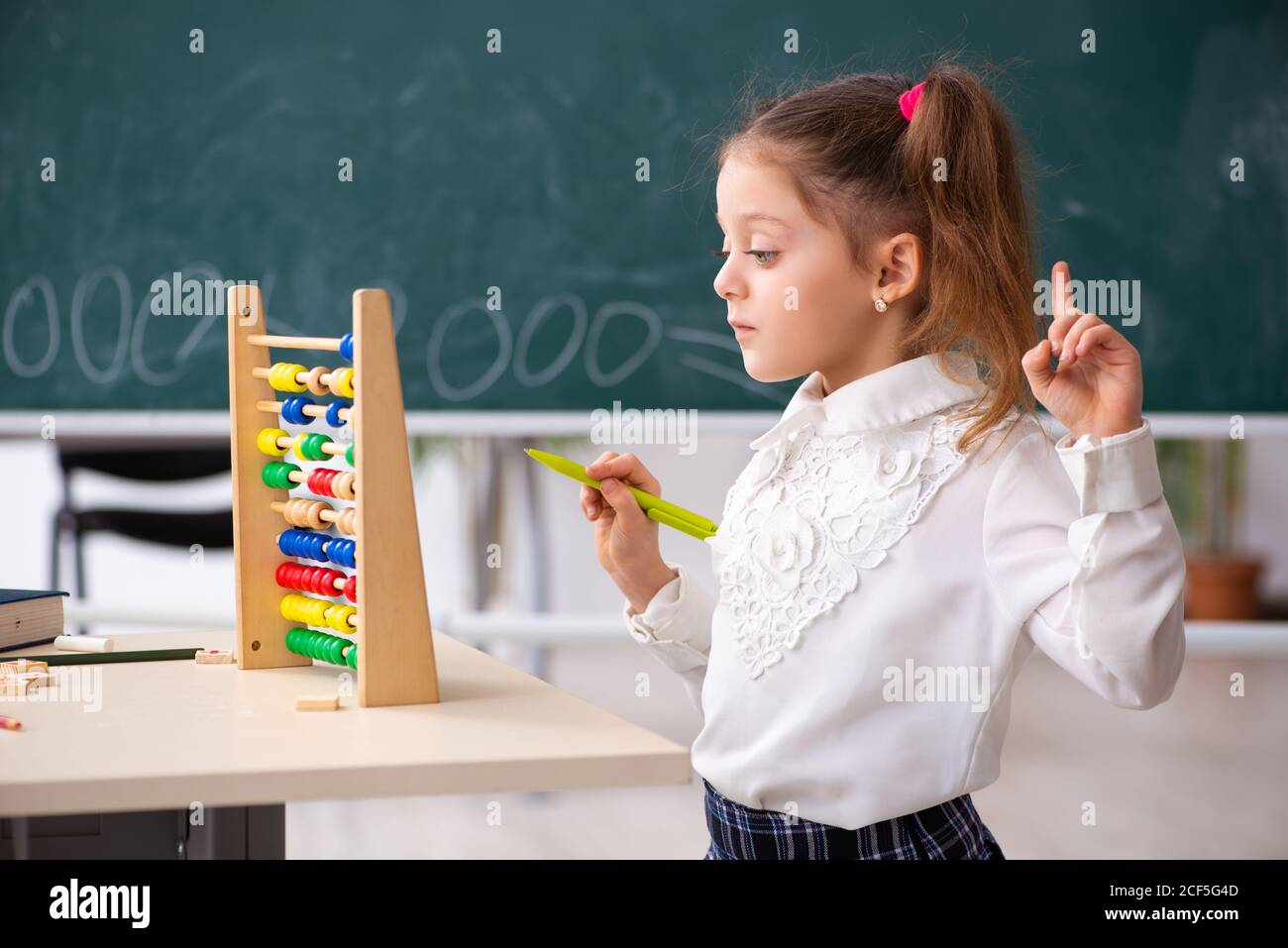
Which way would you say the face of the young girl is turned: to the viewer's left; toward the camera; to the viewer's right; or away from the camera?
to the viewer's left

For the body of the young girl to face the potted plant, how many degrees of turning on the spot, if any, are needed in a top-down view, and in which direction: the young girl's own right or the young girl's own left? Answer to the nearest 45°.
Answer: approximately 135° to the young girl's own right

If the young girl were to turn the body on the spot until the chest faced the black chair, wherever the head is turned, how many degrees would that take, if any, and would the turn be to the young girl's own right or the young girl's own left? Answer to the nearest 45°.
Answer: approximately 90° to the young girl's own right

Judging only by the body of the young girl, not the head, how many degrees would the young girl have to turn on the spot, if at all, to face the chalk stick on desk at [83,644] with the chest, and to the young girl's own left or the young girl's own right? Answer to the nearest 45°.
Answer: approximately 45° to the young girl's own right

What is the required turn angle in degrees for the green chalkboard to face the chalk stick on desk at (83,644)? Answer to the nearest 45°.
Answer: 0° — it already faces it

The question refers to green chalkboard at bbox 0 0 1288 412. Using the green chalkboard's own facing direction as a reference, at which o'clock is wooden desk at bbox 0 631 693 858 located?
The wooden desk is roughly at 12 o'clock from the green chalkboard.

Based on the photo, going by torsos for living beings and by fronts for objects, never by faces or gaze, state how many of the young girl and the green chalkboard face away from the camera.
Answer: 0

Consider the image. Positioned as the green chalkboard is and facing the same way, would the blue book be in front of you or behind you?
in front

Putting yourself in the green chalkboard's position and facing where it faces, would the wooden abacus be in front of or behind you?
in front

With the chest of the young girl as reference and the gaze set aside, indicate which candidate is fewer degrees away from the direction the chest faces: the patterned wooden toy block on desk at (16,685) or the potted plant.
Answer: the patterned wooden toy block on desk

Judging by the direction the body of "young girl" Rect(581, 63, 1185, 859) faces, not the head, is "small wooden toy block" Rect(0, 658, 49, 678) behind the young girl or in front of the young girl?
in front

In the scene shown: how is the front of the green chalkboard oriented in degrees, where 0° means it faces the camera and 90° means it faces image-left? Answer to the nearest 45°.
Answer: approximately 0°
